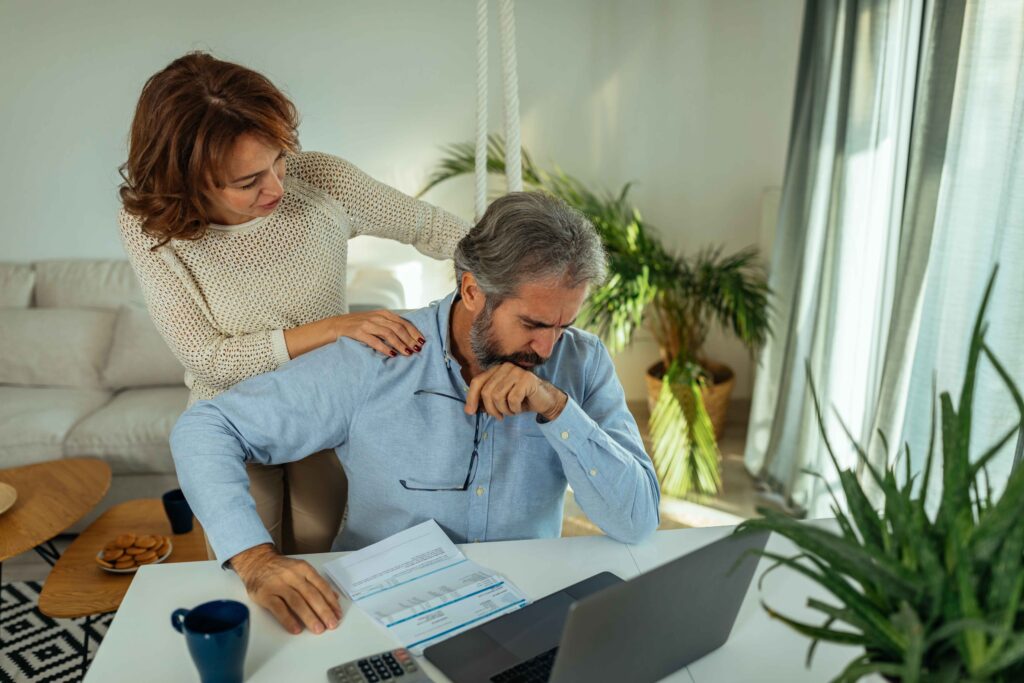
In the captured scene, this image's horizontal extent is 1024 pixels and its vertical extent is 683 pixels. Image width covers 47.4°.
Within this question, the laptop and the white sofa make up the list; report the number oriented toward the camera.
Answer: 1

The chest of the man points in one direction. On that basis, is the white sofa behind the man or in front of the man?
behind

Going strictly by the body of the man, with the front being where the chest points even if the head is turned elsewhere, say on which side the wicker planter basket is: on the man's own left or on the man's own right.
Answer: on the man's own left

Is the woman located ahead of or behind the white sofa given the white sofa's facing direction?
ahead

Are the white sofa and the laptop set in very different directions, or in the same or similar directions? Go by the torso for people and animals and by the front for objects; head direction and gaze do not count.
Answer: very different directions

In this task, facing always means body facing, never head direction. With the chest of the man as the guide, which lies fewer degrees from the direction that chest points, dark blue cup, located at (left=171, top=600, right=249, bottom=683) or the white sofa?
the dark blue cup

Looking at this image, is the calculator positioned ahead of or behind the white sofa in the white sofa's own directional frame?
ahead

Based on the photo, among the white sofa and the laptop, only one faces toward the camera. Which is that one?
the white sofa

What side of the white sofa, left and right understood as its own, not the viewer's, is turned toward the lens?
front

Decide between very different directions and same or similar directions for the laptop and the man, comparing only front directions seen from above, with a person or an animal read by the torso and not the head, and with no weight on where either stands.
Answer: very different directions

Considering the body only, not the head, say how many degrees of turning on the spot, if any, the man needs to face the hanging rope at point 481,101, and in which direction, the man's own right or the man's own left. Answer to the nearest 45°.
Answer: approximately 135° to the man's own left

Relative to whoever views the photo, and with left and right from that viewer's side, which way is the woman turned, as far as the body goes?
facing the viewer and to the right of the viewer

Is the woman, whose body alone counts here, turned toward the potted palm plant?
no

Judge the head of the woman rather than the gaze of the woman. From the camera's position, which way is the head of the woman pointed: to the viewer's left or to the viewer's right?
to the viewer's right

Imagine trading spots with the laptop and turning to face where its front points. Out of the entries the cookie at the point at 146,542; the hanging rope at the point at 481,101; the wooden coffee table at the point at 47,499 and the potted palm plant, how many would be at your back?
0

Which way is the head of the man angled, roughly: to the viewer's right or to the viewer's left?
to the viewer's right
